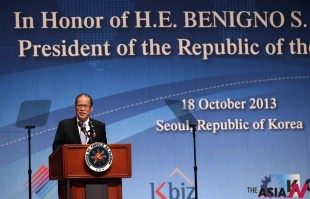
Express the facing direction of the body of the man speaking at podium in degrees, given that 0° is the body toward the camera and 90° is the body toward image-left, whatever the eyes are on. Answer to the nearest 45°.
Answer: approximately 0°
